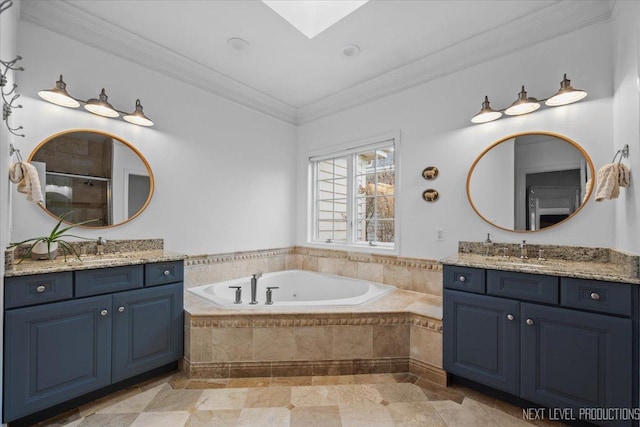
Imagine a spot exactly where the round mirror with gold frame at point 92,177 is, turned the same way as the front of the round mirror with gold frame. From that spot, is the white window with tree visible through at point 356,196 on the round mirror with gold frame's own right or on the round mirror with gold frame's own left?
on the round mirror with gold frame's own left

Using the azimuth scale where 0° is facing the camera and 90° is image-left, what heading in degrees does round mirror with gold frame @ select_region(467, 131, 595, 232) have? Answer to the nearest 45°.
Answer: approximately 0°

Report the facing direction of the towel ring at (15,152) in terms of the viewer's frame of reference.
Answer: facing to the right of the viewer

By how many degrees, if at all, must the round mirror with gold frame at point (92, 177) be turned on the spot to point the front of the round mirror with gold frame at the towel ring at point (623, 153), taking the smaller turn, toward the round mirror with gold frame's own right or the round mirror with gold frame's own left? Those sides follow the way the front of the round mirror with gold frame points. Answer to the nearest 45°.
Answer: approximately 45° to the round mirror with gold frame's own left

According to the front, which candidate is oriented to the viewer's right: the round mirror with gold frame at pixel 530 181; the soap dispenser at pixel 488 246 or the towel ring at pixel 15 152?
the towel ring
